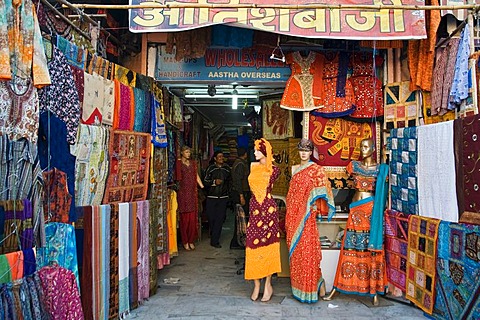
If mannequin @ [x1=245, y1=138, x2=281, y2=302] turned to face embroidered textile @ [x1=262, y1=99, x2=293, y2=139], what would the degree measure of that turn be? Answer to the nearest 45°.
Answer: approximately 135° to its right

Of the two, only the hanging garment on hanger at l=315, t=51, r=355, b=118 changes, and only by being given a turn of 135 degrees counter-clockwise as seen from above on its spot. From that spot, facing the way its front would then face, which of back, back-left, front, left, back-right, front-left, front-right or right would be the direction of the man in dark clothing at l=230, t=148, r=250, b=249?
left

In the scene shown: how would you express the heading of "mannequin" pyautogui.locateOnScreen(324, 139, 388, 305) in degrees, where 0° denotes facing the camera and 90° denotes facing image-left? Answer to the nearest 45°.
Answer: approximately 0°

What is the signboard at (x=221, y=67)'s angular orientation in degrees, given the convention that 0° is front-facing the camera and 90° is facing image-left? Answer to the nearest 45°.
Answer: approximately 0°

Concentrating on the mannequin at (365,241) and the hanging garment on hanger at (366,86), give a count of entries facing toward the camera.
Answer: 2
